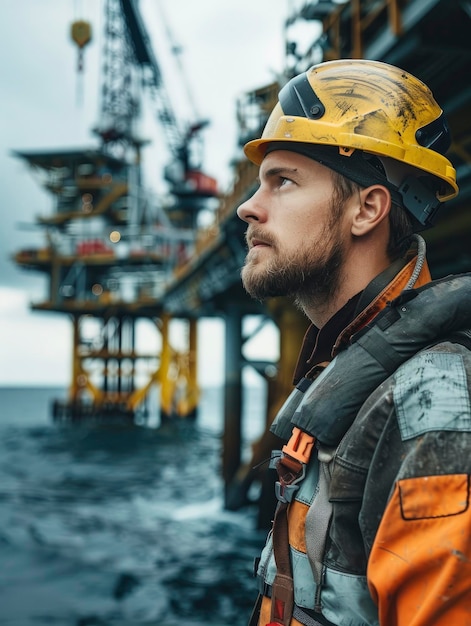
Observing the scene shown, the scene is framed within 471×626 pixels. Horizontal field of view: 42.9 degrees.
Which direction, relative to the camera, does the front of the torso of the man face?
to the viewer's left

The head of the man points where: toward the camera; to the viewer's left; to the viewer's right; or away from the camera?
to the viewer's left
